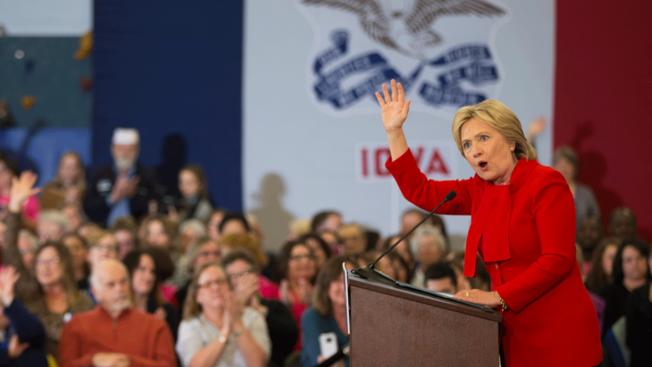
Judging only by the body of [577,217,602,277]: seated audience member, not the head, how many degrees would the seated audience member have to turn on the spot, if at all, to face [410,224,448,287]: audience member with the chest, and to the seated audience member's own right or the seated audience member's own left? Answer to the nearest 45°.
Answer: approximately 45° to the seated audience member's own right

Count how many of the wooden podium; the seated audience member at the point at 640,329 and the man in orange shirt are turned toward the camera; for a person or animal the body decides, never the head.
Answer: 2

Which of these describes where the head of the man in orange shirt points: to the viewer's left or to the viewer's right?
to the viewer's right

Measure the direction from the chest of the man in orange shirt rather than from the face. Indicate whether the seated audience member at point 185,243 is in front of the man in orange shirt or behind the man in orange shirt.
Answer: behind

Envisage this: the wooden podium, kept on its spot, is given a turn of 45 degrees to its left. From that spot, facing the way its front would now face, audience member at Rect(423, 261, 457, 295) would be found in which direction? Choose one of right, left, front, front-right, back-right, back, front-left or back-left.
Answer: back-right

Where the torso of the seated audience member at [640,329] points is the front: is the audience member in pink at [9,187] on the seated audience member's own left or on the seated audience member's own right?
on the seated audience member's own right

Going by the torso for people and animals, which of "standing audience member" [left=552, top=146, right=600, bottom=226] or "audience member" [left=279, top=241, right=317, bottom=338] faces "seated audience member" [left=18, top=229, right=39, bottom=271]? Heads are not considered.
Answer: "standing audience member" [left=552, top=146, right=600, bottom=226]
